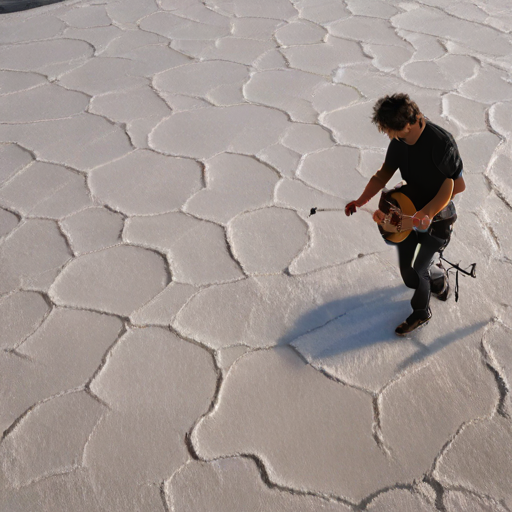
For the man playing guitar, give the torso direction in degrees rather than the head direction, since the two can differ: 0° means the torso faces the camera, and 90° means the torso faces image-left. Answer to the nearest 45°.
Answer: approximately 45°
